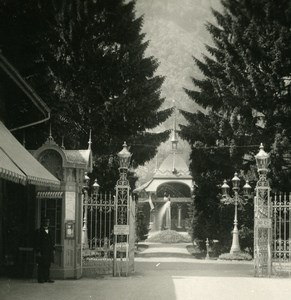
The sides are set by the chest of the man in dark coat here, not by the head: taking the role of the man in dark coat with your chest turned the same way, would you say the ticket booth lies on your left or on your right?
on your left

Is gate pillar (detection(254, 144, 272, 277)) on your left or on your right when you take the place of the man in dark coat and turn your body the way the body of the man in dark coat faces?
on your left

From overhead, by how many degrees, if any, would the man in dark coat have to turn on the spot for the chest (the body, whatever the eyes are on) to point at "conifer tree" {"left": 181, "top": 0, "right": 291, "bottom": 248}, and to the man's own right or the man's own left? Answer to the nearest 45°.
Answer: approximately 90° to the man's own left

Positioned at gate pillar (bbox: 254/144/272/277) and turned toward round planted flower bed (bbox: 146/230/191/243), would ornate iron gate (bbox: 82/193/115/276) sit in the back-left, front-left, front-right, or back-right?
front-left

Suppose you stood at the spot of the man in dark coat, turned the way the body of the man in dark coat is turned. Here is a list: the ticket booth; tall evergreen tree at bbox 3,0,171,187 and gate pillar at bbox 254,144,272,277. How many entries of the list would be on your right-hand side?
0

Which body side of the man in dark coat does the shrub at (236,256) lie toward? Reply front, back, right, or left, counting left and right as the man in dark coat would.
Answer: left

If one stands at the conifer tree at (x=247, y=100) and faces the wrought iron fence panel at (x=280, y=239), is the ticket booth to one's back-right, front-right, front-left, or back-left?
front-right

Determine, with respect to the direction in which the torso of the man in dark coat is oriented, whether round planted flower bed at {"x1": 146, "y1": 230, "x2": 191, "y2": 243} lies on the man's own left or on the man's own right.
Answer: on the man's own left

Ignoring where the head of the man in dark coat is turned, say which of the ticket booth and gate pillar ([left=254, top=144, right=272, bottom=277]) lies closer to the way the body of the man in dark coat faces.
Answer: the gate pillar
